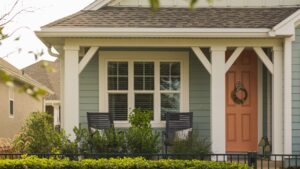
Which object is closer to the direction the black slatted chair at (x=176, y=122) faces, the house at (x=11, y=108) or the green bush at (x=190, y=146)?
the green bush

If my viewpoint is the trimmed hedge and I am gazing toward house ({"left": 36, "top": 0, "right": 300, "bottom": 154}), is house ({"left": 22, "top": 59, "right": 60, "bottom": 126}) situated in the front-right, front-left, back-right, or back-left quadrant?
front-left

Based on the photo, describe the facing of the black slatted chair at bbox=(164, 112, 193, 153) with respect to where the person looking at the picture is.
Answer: facing the viewer

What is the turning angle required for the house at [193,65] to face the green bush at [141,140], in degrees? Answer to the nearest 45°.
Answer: approximately 45° to its right

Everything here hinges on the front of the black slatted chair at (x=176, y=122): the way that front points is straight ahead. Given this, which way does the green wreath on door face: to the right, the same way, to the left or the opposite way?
the same way

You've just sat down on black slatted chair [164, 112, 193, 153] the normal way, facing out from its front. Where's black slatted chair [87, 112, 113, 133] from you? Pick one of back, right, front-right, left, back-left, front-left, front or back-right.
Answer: right

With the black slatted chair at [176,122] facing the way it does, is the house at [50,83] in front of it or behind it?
behind

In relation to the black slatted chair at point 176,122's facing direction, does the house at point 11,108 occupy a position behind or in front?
behind

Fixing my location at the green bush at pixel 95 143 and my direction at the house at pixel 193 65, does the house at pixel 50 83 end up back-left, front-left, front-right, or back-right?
front-left

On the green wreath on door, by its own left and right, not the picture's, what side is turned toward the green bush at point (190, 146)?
front

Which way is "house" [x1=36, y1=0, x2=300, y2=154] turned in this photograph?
toward the camera

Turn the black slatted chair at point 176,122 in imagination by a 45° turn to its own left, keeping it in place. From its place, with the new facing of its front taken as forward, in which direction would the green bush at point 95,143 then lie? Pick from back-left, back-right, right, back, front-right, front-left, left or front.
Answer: right

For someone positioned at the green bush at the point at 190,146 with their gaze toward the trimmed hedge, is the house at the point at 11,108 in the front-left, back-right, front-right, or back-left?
back-right

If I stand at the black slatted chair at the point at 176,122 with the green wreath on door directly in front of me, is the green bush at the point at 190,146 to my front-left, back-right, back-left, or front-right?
back-right

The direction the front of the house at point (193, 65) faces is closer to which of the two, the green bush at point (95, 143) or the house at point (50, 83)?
the green bush

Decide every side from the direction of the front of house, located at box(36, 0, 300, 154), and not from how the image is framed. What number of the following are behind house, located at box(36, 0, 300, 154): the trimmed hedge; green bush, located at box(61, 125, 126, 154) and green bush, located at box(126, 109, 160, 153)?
0

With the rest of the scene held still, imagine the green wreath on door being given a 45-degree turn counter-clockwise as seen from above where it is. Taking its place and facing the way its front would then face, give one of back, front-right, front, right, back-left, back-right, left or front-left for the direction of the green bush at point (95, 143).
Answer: right

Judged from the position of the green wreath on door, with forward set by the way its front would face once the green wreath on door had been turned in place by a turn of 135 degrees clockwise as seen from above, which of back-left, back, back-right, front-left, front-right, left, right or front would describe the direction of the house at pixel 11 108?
front

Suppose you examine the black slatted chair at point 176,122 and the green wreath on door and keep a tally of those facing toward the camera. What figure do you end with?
2
